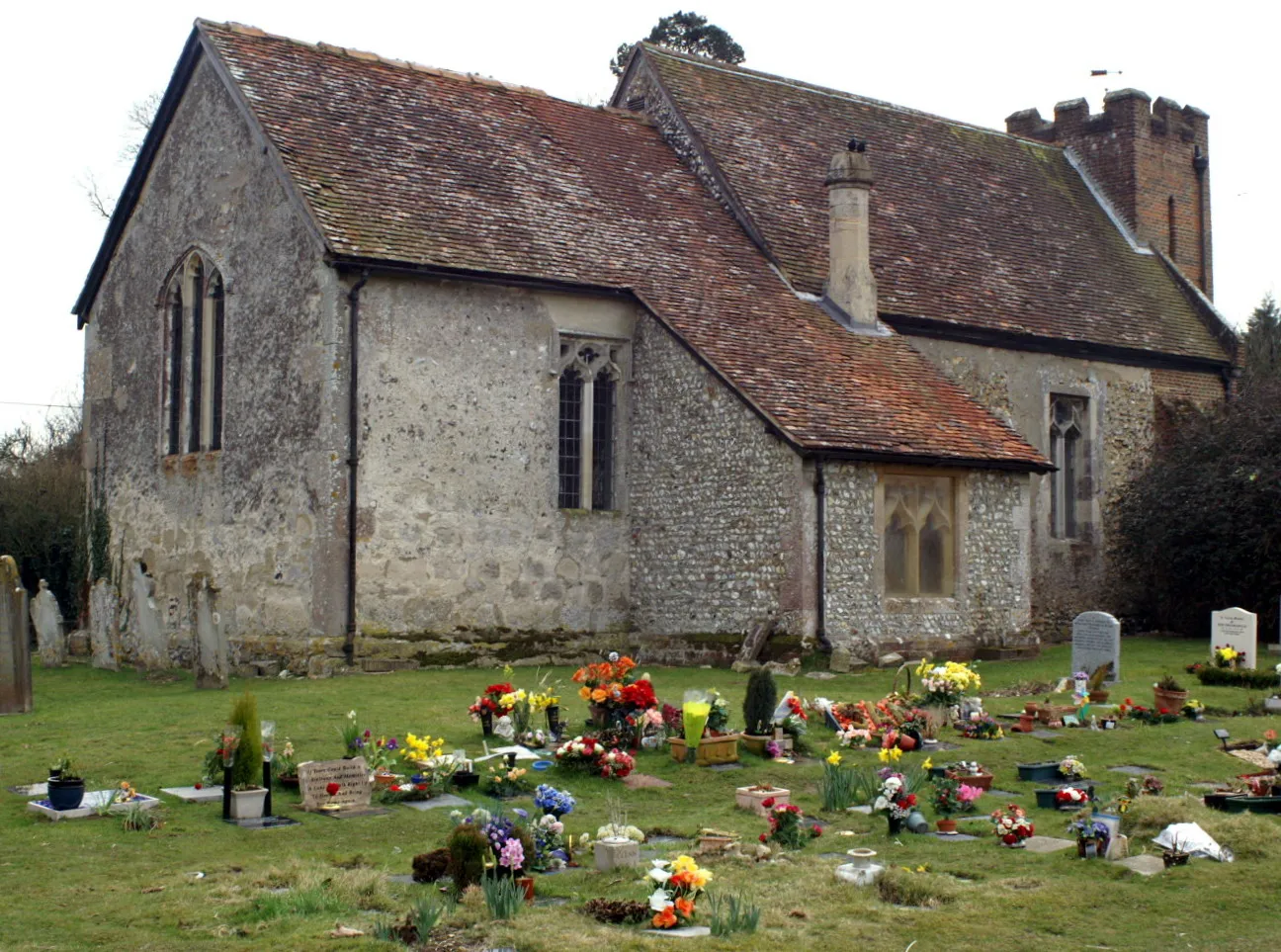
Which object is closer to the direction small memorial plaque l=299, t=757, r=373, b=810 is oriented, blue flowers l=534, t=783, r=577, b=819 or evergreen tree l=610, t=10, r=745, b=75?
the blue flowers

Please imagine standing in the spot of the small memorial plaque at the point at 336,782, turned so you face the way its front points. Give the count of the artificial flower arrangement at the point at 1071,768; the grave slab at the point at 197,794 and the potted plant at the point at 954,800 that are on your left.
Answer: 2

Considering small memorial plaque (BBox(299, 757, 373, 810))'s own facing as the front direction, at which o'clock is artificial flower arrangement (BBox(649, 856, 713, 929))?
The artificial flower arrangement is roughly at 11 o'clock from the small memorial plaque.

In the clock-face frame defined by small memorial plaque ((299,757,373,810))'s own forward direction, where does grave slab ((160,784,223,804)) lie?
The grave slab is roughly at 4 o'clock from the small memorial plaque.

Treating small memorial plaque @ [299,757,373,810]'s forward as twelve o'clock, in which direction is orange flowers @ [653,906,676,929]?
The orange flowers is roughly at 11 o'clock from the small memorial plaque.

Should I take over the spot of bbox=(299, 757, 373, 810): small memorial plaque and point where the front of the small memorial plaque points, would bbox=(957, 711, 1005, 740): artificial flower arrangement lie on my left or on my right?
on my left

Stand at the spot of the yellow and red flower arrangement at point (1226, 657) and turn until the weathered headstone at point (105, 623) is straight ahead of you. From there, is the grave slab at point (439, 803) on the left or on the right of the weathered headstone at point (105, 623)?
left

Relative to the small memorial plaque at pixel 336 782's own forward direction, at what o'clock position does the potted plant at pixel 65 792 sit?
The potted plant is roughly at 3 o'clock from the small memorial plaque.

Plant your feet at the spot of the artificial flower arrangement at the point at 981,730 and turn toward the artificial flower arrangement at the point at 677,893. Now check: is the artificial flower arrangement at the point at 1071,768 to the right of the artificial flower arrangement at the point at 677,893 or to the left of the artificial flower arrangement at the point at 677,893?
left

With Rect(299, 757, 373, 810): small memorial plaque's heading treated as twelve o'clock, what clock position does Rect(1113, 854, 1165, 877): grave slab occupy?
The grave slab is roughly at 10 o'clock from the small memorial plaque.

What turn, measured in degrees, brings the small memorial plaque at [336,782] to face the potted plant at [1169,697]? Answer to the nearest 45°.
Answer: approximately 90° to its left

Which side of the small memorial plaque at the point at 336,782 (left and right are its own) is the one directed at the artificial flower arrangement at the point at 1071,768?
left

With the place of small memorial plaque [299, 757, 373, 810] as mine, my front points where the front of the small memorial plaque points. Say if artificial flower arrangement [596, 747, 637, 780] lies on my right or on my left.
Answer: on my left

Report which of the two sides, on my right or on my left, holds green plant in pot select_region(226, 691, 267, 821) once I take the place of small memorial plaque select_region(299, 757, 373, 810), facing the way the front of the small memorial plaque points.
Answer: on my right

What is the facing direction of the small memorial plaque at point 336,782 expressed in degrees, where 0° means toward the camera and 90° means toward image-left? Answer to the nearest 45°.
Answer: approximately 0°

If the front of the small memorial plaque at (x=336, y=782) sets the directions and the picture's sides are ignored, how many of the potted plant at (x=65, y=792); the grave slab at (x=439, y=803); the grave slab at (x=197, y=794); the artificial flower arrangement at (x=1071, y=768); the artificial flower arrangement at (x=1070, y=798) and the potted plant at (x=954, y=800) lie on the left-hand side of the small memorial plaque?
4

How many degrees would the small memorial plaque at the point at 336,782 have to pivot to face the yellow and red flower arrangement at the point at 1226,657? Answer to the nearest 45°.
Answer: approximately 135° to its left

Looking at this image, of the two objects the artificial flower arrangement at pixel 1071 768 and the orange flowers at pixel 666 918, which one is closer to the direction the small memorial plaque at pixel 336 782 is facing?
the orange flowers

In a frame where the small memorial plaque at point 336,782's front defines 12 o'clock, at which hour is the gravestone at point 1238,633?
The gravestone is roughly at 8 o'clock from the small memorial plaque.

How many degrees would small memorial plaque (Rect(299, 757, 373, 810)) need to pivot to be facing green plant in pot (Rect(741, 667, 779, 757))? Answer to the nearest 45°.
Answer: approximately 135° to its left
